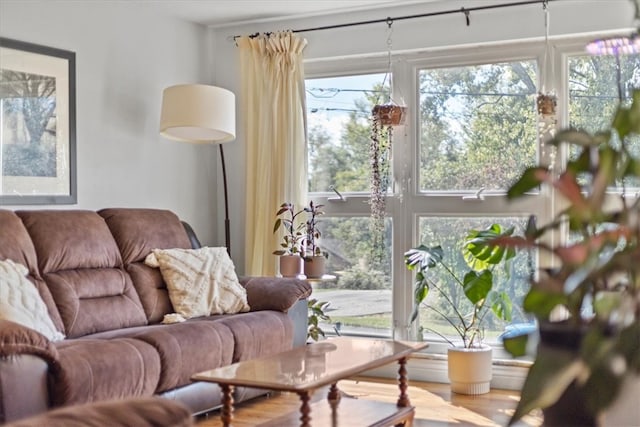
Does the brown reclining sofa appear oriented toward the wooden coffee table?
yes

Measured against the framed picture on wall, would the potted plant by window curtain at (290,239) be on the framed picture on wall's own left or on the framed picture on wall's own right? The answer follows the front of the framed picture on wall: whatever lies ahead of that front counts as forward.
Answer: on the framed picture on wall's own left

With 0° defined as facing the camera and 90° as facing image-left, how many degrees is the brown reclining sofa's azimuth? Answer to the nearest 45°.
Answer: approximately 315°

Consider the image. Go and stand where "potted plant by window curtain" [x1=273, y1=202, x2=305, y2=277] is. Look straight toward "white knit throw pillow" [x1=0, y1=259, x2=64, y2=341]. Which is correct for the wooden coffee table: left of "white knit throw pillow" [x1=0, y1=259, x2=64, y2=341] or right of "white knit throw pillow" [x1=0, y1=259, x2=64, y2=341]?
left

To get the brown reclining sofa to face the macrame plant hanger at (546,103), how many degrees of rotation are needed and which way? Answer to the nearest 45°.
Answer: approximately 45° to its left
